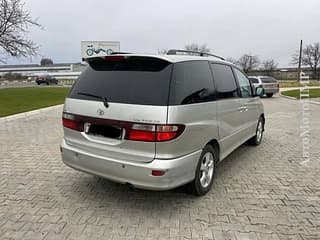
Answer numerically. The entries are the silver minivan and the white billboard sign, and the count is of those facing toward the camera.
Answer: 1

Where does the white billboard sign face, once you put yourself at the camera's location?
facing the viewer

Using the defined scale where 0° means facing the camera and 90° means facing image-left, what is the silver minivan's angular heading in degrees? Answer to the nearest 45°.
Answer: approximately 225°

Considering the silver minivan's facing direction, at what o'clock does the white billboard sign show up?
The white billboard sign is roughly at 10 o'clock from the silver minivan.

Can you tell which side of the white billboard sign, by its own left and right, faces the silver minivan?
front
